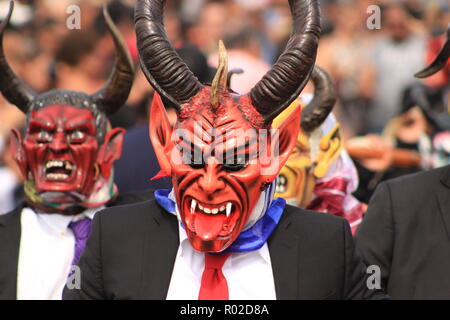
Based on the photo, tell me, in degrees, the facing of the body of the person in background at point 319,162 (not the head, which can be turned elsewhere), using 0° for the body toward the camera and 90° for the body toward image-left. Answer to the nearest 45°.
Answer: approximately 45°

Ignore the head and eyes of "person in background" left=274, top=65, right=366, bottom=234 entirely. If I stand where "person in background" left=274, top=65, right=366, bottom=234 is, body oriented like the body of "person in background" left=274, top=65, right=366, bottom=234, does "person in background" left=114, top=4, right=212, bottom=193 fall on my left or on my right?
on my right

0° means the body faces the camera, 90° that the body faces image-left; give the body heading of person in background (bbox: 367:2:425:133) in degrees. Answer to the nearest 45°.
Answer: approximately 0°

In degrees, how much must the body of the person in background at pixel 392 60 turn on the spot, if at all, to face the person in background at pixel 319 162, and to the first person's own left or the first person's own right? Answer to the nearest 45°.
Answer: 0° — they already face them
